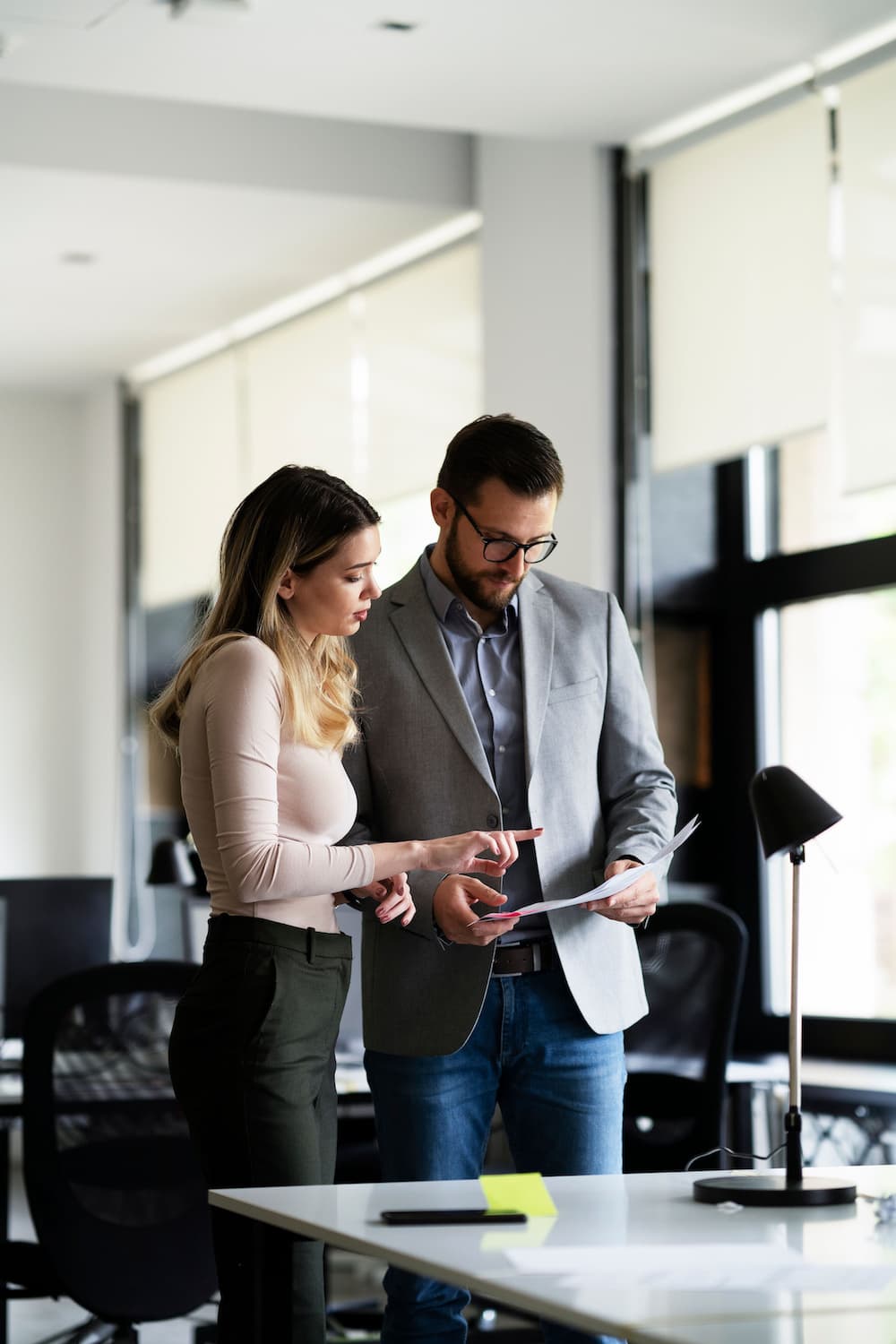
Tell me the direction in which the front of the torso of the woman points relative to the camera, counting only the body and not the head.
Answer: to the viewer's right

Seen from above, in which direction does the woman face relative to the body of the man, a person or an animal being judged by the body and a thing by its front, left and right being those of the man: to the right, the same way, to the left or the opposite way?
to the left

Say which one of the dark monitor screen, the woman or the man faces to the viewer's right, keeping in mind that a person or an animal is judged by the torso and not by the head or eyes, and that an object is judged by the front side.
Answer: the woman

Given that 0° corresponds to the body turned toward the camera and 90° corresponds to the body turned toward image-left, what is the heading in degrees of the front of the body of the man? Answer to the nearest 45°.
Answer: approximately 0°

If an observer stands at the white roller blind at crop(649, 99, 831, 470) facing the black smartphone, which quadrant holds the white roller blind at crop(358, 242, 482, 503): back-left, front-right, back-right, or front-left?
back-right

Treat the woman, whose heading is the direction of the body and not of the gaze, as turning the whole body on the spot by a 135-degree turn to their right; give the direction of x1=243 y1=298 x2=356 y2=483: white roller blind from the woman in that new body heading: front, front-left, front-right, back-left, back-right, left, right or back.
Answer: back-right

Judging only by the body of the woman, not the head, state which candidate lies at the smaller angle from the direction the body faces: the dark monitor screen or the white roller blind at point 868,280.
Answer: the white roller blind

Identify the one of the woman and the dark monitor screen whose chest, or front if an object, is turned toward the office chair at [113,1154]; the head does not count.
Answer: the dark monitor screen

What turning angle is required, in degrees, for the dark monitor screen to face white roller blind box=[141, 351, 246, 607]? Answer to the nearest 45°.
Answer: approximately 180°

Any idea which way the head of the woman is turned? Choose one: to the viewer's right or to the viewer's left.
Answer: to the viewer's right

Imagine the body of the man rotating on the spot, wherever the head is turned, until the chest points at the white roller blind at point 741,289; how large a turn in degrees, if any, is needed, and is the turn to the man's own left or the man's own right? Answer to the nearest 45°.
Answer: approximately 180°
